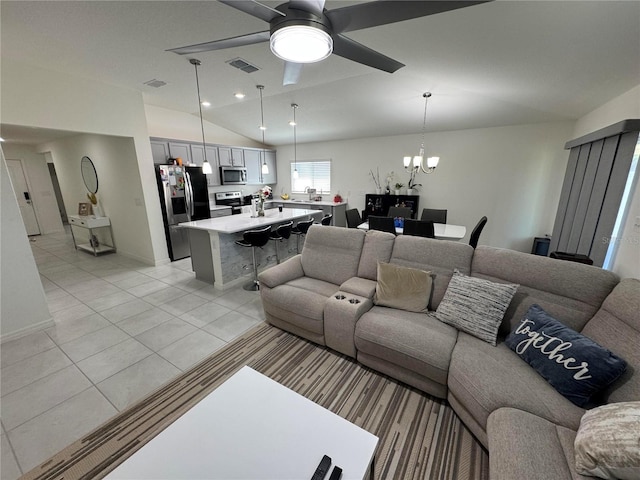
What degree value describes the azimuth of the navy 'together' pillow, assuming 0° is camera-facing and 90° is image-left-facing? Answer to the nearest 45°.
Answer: approximately 45°

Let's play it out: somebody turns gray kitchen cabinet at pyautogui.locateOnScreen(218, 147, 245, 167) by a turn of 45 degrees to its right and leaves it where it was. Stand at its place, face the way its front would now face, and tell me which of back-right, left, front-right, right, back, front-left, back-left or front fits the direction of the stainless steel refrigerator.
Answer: front-right

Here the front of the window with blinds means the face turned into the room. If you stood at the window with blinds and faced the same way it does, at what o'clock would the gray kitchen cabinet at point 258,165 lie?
The gray kitchen cabinet is roughly at 3 o'clock from the window with blinds.

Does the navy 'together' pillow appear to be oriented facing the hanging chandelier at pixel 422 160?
no

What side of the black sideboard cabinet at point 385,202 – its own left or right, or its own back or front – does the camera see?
front

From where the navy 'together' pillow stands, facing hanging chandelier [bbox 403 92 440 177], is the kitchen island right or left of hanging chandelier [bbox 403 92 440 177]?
left

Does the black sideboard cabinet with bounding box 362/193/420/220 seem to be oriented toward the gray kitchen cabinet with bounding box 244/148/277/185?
no

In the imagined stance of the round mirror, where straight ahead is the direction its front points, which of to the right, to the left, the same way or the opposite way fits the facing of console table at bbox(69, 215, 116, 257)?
the same way

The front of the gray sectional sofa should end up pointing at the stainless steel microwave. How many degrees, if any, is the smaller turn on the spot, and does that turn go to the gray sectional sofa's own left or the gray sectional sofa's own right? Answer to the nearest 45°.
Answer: approximately 90° to the gray sectional sofa's own right

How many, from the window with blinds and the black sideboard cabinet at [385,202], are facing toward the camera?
2

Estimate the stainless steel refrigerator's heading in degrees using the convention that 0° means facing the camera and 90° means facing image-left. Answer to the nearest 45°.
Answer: approximately 315°

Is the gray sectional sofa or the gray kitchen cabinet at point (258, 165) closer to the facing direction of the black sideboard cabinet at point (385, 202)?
the gray sectional sofa

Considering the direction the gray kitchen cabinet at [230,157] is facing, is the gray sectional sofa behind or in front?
in front

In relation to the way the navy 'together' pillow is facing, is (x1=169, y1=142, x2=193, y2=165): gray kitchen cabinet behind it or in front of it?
in front

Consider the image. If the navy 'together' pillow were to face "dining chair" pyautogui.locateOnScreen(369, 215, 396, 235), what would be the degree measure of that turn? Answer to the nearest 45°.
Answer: approximately 90° to its right

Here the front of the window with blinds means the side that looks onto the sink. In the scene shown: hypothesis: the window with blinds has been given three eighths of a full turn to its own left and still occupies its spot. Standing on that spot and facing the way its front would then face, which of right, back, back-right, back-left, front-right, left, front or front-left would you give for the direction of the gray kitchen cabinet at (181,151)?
back

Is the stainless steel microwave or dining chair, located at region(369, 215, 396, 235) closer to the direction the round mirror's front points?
the dining chair
